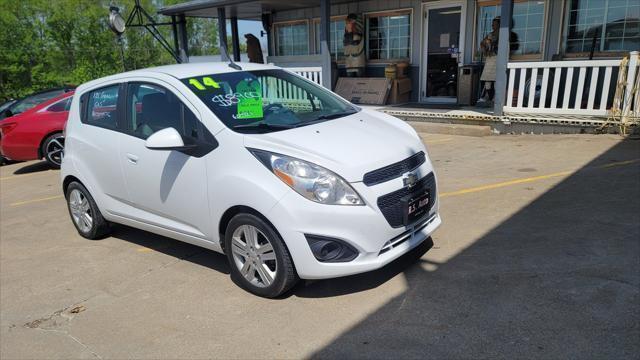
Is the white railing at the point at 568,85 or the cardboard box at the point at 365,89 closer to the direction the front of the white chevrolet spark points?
the white railing

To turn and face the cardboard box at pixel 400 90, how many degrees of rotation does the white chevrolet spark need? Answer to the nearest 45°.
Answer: approximately 90° to its left

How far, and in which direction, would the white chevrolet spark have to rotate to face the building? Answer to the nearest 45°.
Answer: approximately 90° to its left

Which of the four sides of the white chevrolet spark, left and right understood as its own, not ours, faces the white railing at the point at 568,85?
left

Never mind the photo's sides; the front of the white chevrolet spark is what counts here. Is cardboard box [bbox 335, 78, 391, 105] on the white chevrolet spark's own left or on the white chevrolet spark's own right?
on the white chevrolet spark's own left

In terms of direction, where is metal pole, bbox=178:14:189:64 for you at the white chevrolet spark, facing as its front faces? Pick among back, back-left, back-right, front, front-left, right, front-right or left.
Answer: back-left

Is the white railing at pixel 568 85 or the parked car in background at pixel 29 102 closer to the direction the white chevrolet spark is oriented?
the white railing

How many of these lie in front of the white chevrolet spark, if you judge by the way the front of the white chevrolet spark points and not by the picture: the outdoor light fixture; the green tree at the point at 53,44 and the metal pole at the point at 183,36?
0

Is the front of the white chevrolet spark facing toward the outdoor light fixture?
no

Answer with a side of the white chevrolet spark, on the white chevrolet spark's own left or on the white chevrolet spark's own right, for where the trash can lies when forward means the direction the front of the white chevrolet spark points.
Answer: on the white chevrolet spark's own left

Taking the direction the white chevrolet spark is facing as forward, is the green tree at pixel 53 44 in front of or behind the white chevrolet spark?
behind

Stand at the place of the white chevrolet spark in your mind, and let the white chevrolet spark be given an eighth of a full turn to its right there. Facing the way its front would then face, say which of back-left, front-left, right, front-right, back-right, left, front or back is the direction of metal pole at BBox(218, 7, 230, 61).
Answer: back
